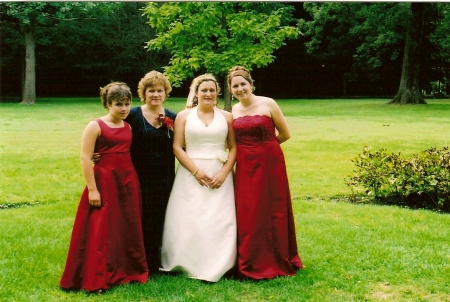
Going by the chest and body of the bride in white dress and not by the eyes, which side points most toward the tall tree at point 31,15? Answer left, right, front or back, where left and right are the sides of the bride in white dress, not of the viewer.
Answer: back

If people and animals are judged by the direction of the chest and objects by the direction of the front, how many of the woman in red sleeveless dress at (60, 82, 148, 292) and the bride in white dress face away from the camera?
0

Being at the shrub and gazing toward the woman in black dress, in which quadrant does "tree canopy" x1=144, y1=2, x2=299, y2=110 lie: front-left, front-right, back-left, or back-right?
back-right

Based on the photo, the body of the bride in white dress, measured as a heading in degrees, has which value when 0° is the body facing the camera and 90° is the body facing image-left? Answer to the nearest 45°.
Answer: approximately 0°

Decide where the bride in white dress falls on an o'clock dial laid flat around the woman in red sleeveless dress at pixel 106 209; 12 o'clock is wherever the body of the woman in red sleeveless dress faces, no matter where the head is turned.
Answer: The bride in white dress is roughly at 10 o'clock from the woman in red sleeveless dress.

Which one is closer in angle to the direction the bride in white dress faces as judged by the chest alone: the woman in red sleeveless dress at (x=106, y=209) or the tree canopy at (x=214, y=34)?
the woman in red sleeveless dress

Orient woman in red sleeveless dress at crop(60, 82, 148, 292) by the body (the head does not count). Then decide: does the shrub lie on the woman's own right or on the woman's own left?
on the woman's own left

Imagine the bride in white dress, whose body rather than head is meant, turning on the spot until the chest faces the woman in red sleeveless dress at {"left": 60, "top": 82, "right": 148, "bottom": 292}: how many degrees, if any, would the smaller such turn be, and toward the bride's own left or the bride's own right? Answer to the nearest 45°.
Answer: approximately 45° to the bride's own right

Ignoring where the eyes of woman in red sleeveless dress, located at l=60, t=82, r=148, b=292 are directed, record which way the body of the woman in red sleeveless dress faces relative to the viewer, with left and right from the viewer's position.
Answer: facing the viewer and to the right of the viewer
